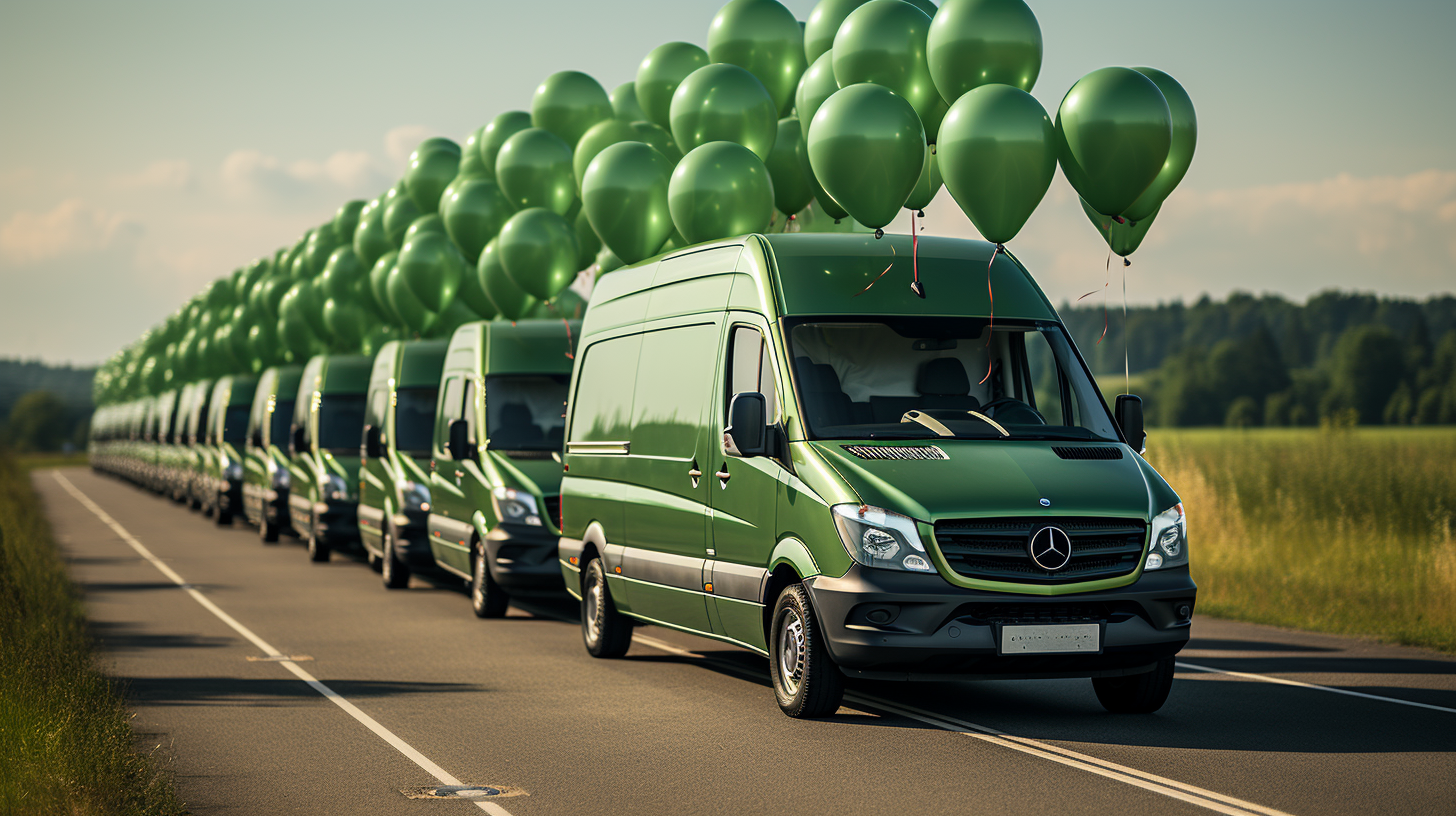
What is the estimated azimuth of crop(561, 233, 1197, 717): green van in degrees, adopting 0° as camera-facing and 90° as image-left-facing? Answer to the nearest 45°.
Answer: approximately 315°

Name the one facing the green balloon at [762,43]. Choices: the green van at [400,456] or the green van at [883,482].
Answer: the green van at [400,456]

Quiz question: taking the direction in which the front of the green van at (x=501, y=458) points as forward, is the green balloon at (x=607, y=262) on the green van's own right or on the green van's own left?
on the green van's own left

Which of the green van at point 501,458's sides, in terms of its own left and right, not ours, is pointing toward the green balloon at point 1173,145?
front

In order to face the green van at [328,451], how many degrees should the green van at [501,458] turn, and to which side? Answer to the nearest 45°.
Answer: approximately 135° to its left

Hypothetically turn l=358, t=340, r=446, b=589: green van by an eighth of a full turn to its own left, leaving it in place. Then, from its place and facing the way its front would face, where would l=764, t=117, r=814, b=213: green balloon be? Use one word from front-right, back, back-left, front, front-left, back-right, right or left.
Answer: front-right

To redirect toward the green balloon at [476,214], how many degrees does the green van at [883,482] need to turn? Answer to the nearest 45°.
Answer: approximately 180°

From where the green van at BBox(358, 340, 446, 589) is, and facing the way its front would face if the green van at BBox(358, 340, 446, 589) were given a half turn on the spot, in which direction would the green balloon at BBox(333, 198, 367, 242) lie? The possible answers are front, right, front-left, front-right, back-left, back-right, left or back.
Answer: front-right

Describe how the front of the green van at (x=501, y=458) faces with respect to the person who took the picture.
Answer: facing the viewer and to the right of the viewer
